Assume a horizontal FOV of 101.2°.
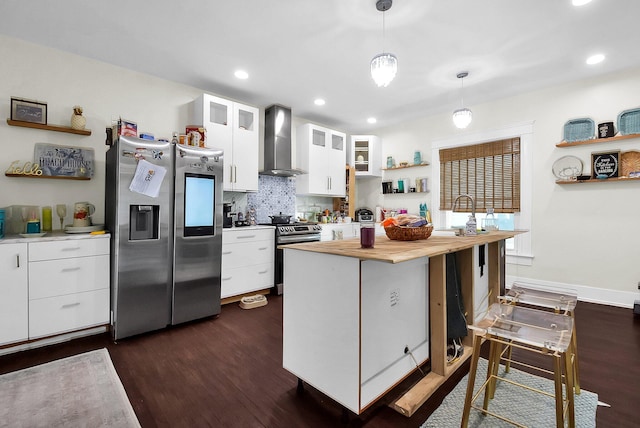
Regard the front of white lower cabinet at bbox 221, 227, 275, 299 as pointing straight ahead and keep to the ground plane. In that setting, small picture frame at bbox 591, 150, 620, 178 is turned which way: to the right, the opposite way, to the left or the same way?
to the right

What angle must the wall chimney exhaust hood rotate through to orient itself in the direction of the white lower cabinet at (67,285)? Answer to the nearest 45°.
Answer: approximately 90° to its right

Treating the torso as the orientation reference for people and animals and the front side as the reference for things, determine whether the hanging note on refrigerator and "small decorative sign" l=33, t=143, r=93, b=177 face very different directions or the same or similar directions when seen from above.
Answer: same or similar directions

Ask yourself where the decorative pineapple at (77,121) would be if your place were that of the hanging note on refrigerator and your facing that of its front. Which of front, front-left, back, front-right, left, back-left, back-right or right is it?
back-right

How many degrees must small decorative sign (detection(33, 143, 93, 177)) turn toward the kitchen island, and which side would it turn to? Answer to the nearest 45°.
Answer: approximately 45° to its left

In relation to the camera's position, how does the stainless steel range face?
facing the viewer and to the right of the viewer

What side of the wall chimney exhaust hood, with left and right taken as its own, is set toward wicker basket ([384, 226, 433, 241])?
front

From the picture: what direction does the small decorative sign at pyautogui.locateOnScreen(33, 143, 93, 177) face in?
toward the camera

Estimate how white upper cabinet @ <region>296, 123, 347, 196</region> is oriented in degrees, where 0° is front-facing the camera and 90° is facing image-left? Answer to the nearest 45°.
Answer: approximately 315°

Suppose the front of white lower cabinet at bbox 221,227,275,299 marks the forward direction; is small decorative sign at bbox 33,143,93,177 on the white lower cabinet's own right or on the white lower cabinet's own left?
on the white lower cabinet's own right

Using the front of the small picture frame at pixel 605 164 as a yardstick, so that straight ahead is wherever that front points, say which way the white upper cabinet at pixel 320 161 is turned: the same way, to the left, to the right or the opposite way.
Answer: to the left

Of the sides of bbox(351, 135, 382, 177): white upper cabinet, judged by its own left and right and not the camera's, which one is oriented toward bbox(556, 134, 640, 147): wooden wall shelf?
left
